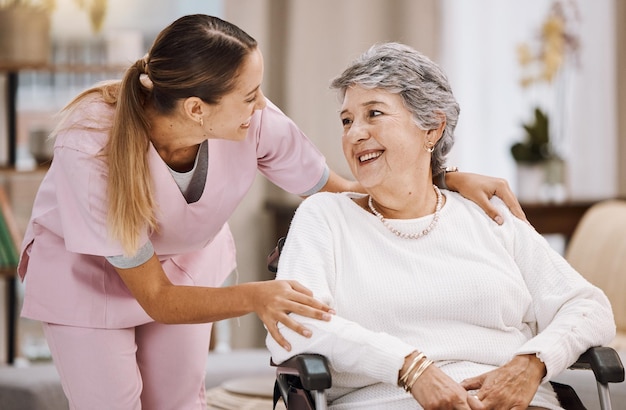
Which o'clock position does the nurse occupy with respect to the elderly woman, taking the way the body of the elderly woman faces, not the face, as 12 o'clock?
The nurse is roughly at 3 o'clock from the elderly woman.

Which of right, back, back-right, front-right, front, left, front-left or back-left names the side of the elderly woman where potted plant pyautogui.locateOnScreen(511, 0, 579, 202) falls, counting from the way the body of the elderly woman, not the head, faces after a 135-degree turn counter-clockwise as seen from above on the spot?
front-left

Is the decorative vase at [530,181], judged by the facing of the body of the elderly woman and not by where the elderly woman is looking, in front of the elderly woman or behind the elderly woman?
behind

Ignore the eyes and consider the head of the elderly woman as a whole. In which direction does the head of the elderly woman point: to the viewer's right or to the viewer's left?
to the viewer's left

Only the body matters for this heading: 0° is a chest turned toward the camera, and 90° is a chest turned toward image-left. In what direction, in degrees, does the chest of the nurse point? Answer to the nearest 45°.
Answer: approximately 315°

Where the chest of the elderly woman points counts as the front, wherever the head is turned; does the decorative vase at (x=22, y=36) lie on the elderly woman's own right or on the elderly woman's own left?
on the elderly woman's own right

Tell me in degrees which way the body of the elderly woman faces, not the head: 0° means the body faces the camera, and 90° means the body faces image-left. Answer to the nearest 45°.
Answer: approximately 0°
